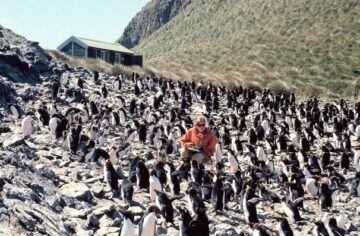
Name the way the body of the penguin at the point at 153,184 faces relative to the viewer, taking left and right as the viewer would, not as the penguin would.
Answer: facing the viewer and to the left of the viewer

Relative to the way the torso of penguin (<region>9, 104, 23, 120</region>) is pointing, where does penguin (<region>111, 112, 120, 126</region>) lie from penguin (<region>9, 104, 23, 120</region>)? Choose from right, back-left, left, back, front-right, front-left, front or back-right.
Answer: back-left

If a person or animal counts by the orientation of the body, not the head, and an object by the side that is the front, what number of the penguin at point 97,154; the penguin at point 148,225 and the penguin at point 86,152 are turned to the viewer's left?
0

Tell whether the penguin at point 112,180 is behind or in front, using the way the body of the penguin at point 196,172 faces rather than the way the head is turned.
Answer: in front

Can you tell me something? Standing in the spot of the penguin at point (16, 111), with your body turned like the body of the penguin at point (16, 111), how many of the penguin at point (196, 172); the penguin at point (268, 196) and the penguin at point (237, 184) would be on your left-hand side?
3

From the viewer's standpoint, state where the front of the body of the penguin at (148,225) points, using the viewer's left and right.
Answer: facing the viewer and to the right of the viewer

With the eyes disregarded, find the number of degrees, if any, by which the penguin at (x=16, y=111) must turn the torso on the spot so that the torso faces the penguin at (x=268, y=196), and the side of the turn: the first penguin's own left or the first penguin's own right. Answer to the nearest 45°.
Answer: approximately 90° to the first penguin's own left
